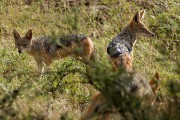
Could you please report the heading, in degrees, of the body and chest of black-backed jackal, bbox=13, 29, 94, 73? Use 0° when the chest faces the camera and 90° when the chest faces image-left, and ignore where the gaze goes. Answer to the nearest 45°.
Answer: approximately 90°

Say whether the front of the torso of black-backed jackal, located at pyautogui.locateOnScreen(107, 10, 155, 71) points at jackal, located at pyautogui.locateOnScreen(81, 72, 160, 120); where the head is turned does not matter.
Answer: no

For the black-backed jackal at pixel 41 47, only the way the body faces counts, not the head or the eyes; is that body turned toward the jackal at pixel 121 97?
no

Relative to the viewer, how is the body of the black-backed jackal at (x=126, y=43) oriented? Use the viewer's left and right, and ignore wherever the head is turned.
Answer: facing away from the viewer and to the right of the viewer

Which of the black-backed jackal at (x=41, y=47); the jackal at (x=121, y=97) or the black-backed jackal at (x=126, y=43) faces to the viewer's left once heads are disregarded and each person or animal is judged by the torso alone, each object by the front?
the black-backed jackal at (x=41, y=47)
